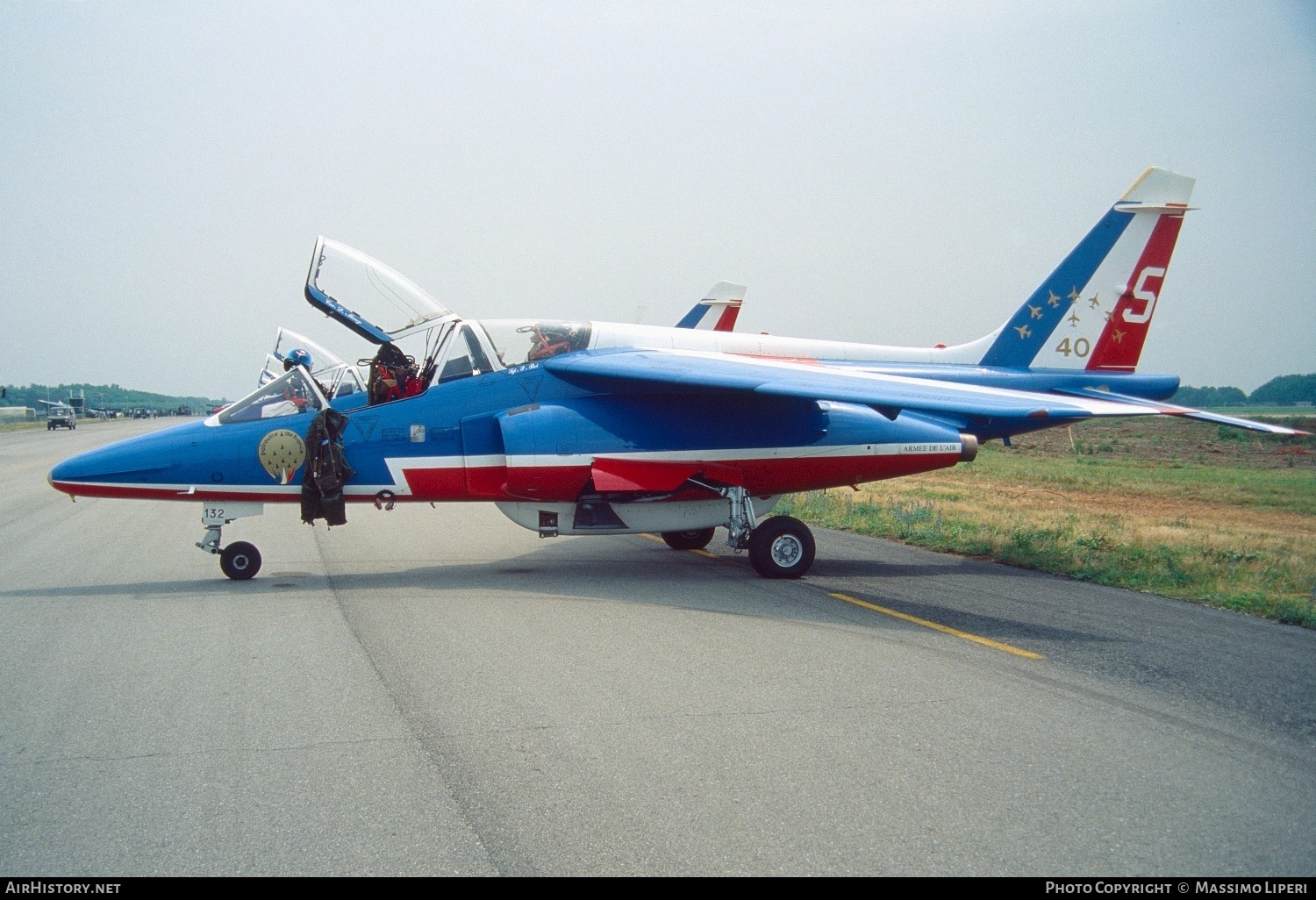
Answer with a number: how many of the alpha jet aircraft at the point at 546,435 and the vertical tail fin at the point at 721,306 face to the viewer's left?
2

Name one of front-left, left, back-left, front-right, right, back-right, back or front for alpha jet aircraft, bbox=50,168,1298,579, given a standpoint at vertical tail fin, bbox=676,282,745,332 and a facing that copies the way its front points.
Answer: left

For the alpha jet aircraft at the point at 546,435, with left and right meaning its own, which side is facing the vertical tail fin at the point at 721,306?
right

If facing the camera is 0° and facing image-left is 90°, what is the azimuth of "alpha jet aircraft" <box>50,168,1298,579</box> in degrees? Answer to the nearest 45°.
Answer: approximately 90°

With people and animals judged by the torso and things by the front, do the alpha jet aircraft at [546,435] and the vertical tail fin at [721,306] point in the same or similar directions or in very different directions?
same or similar directions

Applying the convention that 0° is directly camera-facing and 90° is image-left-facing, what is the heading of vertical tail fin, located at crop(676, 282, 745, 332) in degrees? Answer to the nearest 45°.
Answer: approximately 90°
